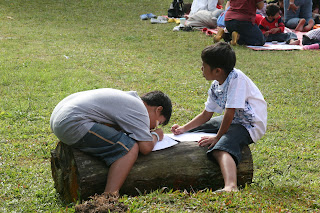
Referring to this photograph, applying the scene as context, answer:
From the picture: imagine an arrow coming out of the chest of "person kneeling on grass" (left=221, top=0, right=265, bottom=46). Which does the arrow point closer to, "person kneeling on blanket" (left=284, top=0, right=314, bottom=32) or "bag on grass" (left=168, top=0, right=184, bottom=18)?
the person kneeling on blanket

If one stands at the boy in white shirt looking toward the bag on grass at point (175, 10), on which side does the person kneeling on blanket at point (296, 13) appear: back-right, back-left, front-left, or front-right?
front-right

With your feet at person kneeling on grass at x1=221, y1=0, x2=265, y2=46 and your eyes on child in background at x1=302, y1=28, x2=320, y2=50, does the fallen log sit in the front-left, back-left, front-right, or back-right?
back-right
